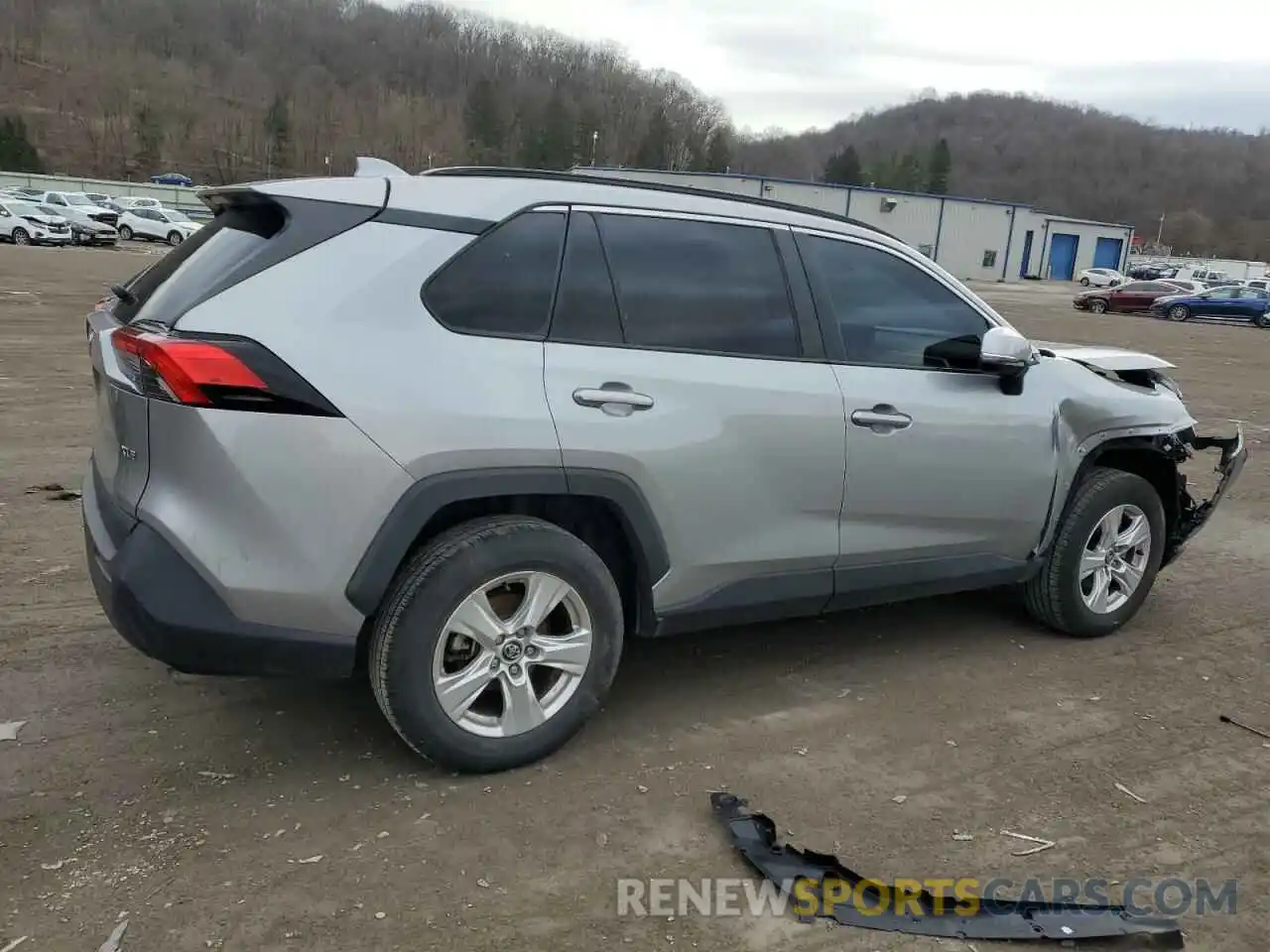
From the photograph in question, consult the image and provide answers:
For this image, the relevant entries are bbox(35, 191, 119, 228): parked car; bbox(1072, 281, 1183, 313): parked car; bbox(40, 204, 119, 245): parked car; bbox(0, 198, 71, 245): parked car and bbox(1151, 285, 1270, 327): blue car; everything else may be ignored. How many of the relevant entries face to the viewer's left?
2

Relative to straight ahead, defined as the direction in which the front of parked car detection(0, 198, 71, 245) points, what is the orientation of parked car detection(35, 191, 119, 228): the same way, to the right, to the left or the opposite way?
the same way

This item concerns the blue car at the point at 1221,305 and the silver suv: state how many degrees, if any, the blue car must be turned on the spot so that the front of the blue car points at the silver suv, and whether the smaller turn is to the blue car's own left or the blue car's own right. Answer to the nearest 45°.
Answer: approximately 90° to the blue car's own left

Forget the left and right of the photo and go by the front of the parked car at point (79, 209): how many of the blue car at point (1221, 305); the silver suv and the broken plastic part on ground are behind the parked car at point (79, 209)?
0

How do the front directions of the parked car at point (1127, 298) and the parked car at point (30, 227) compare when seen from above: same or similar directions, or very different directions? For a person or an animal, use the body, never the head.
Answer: very different directions

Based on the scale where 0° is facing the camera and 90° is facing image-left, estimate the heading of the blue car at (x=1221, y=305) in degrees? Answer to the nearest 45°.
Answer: approximately 90°

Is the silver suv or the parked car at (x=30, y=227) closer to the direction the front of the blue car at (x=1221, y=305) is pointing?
the parked car

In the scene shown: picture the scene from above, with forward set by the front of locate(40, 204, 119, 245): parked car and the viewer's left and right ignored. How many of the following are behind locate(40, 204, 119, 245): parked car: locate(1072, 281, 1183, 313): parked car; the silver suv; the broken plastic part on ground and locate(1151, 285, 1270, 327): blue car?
0

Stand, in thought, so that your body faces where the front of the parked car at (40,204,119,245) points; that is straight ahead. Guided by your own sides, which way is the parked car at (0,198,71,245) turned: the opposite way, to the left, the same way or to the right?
the same way

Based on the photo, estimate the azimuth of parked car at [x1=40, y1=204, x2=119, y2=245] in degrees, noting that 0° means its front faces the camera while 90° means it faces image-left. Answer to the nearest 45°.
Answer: approximately 315°

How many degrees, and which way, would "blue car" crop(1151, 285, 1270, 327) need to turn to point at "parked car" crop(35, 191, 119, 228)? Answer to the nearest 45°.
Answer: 0° — it already faces it

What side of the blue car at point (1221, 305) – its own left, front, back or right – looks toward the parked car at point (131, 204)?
front

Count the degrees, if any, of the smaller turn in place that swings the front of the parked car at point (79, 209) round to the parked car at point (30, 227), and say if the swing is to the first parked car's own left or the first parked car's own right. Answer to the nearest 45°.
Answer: approximately 45° to the first parked car's own right

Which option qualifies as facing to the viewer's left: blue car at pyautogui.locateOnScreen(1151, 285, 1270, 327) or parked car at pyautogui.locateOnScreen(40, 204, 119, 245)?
the blue car

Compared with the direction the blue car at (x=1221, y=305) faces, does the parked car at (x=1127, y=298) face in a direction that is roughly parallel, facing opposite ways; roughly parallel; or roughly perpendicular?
roughly parallel

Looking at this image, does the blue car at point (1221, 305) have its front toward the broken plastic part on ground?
no

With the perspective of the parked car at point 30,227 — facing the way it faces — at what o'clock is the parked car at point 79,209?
the parked car at point 79,209 is roughly at 8 o'clock from the parked car at point 30,227.

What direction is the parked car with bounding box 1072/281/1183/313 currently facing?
to the viewer's left
